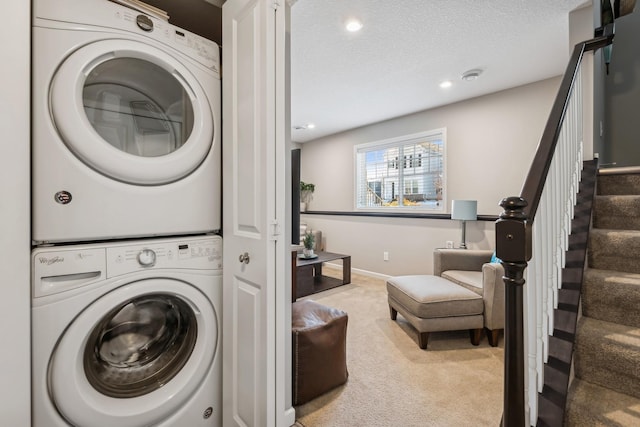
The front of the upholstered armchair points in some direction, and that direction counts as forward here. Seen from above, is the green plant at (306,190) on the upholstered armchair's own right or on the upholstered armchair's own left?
on the upholstered armchair's own right

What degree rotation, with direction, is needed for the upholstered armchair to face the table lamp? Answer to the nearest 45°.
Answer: approximately 135° to its right

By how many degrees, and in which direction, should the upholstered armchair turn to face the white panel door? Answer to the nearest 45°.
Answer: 0° — it already faces it

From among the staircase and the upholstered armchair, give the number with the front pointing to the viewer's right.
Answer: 0
